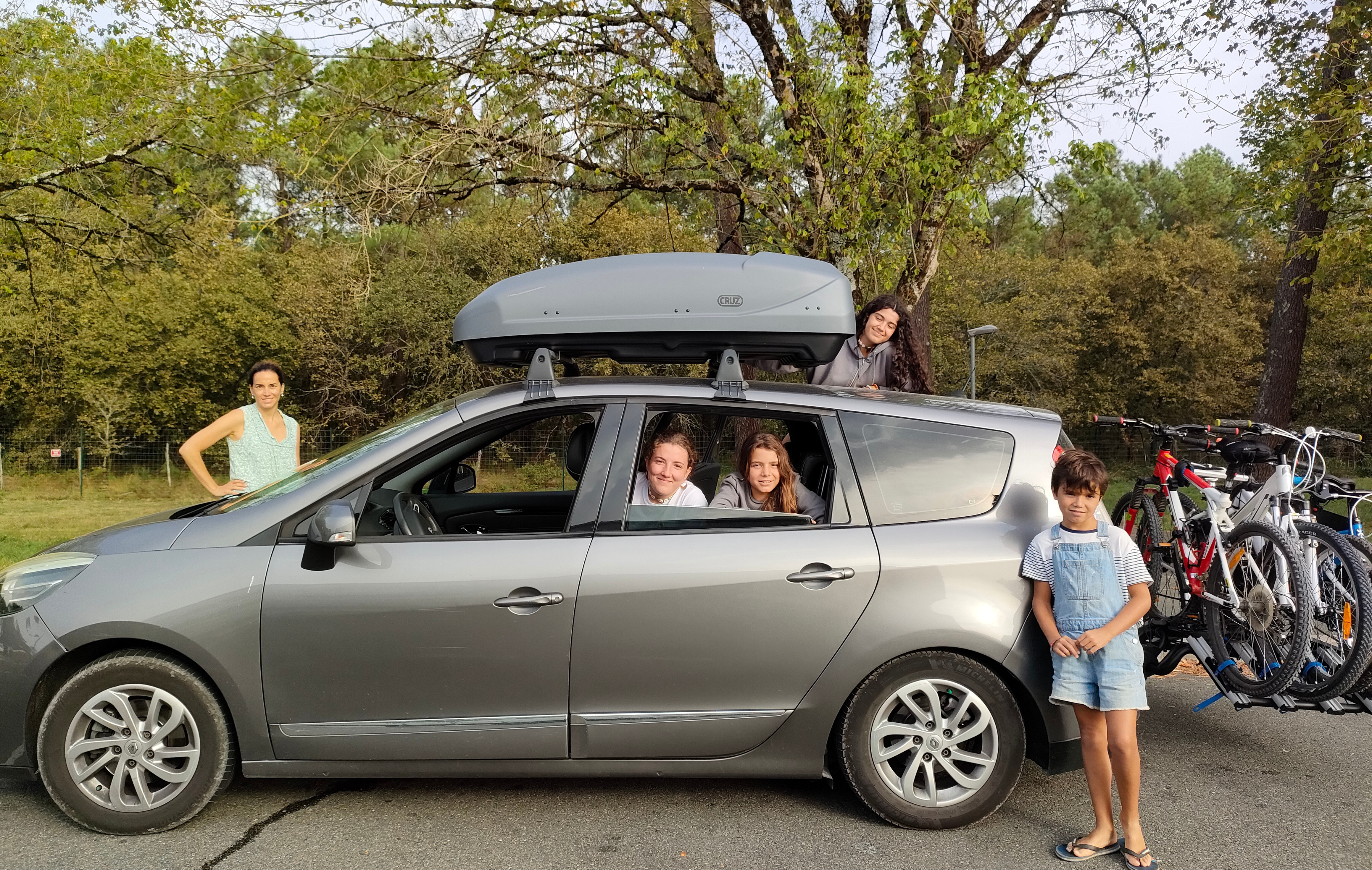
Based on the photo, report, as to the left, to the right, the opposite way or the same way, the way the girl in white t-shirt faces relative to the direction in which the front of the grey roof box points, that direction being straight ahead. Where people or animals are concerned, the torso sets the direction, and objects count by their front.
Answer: to the left

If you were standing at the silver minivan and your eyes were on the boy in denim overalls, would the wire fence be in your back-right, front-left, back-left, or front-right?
back-left

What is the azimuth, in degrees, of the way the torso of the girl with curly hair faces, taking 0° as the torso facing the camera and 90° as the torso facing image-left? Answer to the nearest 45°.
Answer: approximately 0°

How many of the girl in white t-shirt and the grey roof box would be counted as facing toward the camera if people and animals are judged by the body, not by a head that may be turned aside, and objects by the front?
1

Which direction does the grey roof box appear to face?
to the viewer's left

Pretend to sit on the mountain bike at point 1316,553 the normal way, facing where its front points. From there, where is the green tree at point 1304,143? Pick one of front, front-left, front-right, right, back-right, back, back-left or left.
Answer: back-left

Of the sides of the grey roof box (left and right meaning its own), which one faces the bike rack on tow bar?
back

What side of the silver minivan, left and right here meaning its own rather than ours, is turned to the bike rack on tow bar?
back

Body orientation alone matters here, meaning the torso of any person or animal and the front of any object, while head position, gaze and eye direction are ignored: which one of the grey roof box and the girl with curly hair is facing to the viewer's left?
the grey roof box

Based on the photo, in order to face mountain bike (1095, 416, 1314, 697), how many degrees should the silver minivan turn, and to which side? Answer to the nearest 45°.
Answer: approximately 180°

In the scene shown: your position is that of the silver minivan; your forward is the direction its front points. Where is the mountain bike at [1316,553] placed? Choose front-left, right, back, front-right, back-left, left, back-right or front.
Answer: back
